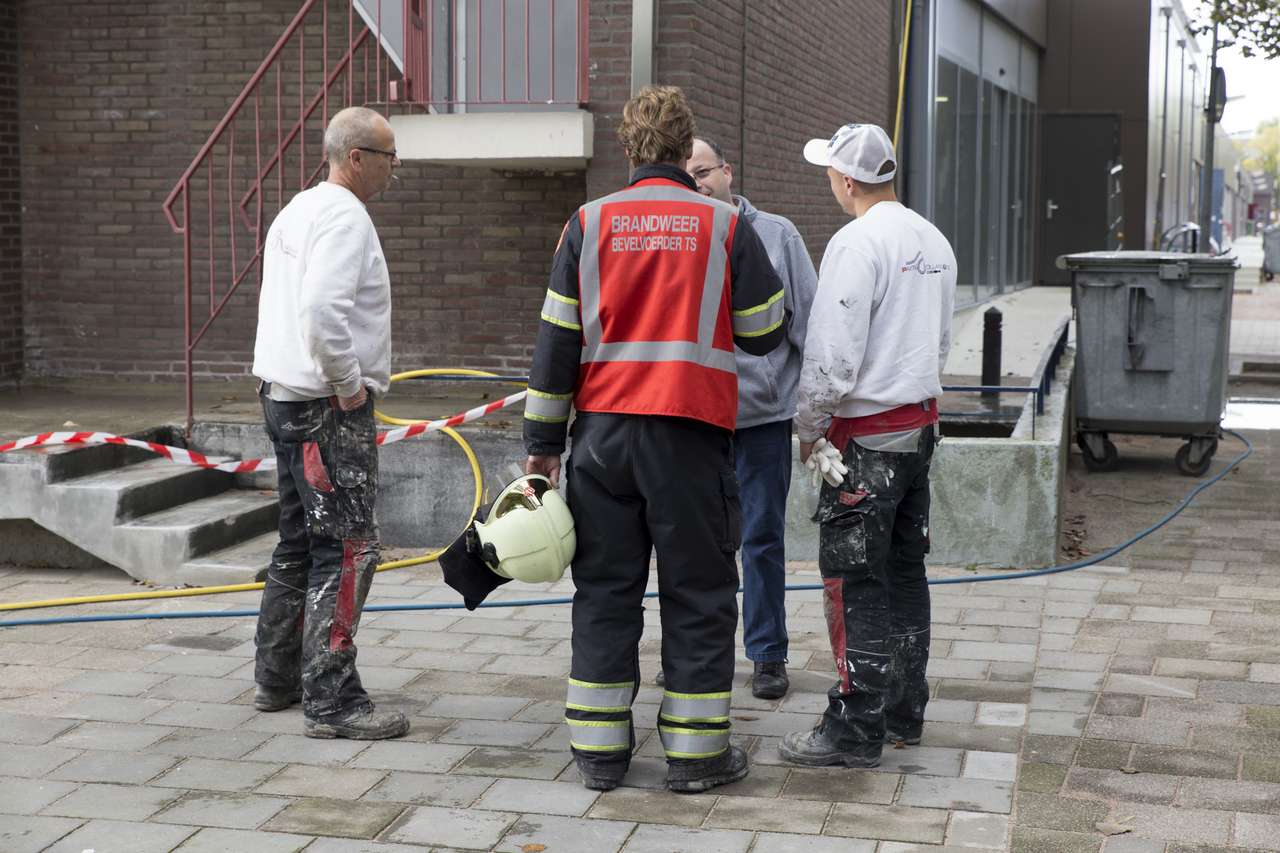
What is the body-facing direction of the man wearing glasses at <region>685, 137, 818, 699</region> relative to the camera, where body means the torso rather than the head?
toward the camera

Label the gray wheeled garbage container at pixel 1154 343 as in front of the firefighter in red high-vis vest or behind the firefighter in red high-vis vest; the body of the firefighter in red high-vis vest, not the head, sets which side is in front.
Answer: in front

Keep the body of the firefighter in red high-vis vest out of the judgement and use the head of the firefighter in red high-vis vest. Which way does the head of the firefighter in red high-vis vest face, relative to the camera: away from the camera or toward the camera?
away from the camera

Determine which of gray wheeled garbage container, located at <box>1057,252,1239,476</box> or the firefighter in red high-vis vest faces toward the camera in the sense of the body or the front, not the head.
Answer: the gray wheeled garbage container

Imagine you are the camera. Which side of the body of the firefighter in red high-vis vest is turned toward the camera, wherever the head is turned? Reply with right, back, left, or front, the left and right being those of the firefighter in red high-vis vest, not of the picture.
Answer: back

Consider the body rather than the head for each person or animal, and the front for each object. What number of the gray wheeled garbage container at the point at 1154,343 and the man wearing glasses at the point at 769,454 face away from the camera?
0

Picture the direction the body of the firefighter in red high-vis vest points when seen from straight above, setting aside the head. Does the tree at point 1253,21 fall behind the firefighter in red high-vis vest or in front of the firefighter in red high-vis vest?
in front

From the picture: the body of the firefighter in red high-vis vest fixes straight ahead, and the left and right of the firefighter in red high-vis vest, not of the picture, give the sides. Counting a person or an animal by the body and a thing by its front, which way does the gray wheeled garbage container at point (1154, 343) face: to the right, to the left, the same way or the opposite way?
the opposite way

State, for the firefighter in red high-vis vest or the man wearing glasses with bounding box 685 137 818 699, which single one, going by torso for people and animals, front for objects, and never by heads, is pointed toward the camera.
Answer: the man wearing glasses

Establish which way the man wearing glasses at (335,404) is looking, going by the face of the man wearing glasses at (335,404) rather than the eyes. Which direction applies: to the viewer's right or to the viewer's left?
to the viewer's right

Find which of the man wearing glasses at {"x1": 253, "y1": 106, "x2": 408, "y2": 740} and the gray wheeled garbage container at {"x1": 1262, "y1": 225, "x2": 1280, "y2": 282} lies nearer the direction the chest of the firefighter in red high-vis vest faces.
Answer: the gray wheeled garbage container

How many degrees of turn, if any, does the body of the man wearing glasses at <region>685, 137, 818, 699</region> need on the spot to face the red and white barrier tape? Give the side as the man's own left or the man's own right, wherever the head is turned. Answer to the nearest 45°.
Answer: approximately 135° to the man's own right

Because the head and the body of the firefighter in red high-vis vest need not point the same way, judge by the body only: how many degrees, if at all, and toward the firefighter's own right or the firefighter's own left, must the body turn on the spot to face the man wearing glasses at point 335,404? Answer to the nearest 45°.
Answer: approximately 45° to the firefighter's own left

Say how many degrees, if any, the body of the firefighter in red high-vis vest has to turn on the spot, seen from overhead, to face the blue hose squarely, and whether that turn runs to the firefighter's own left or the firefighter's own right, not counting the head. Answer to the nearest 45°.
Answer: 0° — they already face it

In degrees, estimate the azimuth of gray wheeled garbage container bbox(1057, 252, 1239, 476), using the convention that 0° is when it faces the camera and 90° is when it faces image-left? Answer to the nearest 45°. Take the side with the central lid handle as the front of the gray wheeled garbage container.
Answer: approximately 0°

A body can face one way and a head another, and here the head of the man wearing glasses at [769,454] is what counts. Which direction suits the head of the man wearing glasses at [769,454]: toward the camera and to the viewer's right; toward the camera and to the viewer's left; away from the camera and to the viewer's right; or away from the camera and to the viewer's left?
toward the camera and to the viewer's left

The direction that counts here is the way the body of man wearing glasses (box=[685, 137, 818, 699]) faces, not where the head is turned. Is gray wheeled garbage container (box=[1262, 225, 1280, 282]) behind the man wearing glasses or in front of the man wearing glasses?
behind
